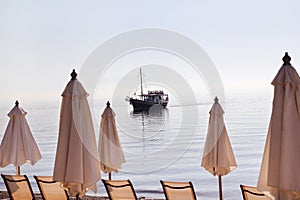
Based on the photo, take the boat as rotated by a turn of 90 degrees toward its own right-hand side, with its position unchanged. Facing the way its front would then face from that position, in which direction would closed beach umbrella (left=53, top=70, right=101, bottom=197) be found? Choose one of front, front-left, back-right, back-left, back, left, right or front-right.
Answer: back-left

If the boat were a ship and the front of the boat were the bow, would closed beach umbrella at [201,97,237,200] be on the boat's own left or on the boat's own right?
on the boat's own left

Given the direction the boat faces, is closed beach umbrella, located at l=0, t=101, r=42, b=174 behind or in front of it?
in front

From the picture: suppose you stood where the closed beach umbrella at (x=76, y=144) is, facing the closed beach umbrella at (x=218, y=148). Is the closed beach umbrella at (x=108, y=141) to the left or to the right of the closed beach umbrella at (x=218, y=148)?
left

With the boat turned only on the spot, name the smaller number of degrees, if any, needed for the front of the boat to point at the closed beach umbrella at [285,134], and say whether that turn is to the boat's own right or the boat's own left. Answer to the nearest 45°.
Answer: approximately 45° to the boat's own left

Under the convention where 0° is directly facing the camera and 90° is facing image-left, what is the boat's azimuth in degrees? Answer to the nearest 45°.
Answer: approximately 45°

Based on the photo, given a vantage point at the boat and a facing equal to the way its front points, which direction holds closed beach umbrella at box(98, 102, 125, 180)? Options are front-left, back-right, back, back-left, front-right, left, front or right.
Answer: front-left

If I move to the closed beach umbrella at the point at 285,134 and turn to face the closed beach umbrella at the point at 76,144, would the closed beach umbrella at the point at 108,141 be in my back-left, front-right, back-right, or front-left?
front-right
